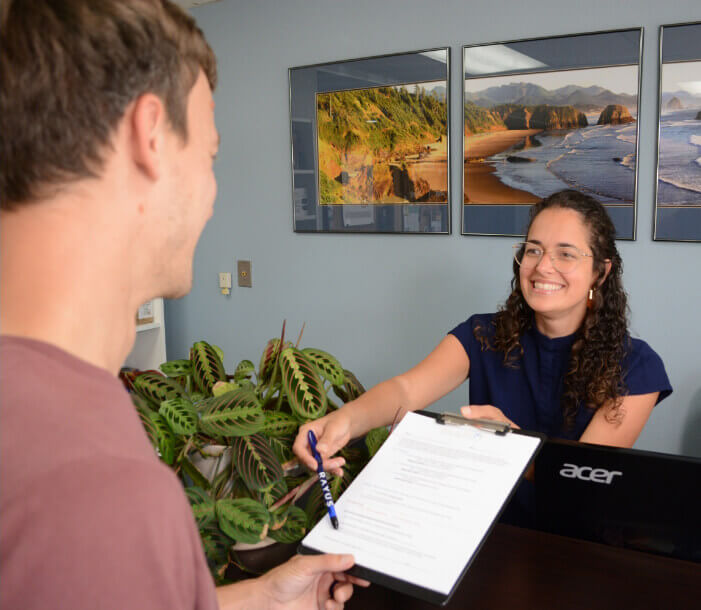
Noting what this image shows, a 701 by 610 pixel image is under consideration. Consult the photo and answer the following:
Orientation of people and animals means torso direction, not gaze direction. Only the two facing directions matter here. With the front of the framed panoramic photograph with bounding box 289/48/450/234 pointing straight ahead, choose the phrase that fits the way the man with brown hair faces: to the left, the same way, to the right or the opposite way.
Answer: the opposite way

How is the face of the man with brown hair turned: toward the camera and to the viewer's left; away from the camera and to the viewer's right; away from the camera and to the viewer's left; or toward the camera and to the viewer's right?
away from the camera and to the viewer's right

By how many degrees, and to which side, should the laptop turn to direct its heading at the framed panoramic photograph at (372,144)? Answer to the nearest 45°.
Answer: approximately 90° to its left

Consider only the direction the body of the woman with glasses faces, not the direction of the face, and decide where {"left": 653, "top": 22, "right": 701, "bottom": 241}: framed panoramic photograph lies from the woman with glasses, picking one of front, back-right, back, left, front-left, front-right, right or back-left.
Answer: back

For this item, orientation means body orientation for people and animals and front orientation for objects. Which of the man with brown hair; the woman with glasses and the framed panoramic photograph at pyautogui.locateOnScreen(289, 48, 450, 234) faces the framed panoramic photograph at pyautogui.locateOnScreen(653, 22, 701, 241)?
the man with brown hair

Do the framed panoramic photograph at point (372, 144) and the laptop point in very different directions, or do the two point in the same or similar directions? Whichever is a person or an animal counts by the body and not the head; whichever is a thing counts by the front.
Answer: very different directions

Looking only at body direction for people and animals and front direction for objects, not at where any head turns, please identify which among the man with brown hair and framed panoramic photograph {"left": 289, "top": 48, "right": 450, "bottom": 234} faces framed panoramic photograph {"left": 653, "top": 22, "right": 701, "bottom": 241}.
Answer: the man with brown hair

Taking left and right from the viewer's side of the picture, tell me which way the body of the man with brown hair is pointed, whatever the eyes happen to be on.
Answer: facing away from the viewer and to the right of the viewer
